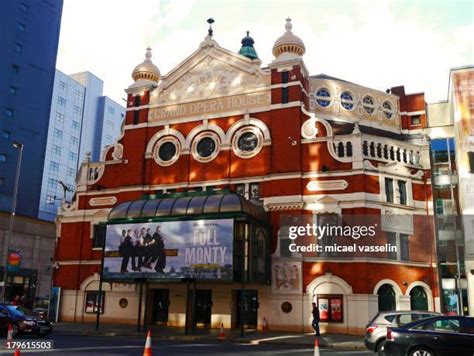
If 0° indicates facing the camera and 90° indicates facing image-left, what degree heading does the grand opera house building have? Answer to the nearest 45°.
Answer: approximately 45°

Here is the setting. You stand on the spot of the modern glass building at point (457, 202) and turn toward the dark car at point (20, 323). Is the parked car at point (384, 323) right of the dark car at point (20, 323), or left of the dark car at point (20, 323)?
left

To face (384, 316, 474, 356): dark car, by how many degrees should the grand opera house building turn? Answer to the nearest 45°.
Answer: approximately 45° to its left

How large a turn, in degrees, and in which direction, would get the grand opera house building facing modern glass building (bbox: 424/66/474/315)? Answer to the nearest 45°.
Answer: approximately 135° to its left

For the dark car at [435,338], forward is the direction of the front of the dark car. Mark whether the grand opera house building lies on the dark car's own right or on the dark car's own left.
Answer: on the dark car's own left

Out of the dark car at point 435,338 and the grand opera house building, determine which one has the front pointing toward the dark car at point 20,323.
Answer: the grand opera house building

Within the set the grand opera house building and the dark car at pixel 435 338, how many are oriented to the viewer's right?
1

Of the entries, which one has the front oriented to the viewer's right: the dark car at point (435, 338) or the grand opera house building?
the dark car

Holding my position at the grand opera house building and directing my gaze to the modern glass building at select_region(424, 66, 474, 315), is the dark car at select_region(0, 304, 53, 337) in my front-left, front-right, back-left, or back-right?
back-right

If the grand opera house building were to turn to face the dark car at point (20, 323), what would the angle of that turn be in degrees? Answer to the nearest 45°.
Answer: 0° — it already faces it

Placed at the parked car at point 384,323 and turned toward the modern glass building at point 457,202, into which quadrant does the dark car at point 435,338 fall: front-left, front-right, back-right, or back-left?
back-right

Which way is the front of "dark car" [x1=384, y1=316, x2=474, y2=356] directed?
to the viewer's right
